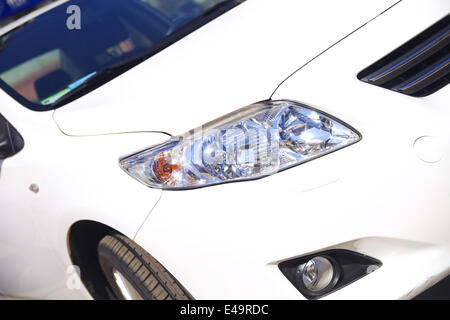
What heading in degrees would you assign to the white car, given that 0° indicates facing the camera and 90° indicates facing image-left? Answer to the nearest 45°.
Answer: approximately 315°
